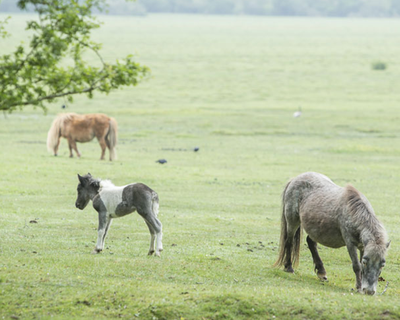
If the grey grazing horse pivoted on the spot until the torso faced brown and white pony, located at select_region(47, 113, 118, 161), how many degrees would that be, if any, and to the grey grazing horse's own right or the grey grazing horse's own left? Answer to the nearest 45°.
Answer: approximately 180°

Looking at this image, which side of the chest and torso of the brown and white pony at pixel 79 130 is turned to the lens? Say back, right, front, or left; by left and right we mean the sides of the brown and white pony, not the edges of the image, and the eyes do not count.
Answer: left

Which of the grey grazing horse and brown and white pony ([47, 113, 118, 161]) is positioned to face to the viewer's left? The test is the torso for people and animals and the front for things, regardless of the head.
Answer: the brown and white pony

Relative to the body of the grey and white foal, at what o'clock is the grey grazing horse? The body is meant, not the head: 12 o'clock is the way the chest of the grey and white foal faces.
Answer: The grey grazing horse is roughly at 7 o'clock from the grey and white foal.

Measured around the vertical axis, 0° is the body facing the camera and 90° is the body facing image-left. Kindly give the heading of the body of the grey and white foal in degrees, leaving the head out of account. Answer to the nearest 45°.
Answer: approximately 90°

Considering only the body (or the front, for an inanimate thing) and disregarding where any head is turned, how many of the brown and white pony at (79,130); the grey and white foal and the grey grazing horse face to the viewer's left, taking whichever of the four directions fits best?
2

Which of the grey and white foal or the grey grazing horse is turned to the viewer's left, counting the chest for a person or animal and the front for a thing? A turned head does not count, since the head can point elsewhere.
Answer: the grey and white foal

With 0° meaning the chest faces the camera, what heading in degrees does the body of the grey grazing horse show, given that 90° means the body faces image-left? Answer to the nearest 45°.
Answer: approximately 315°
